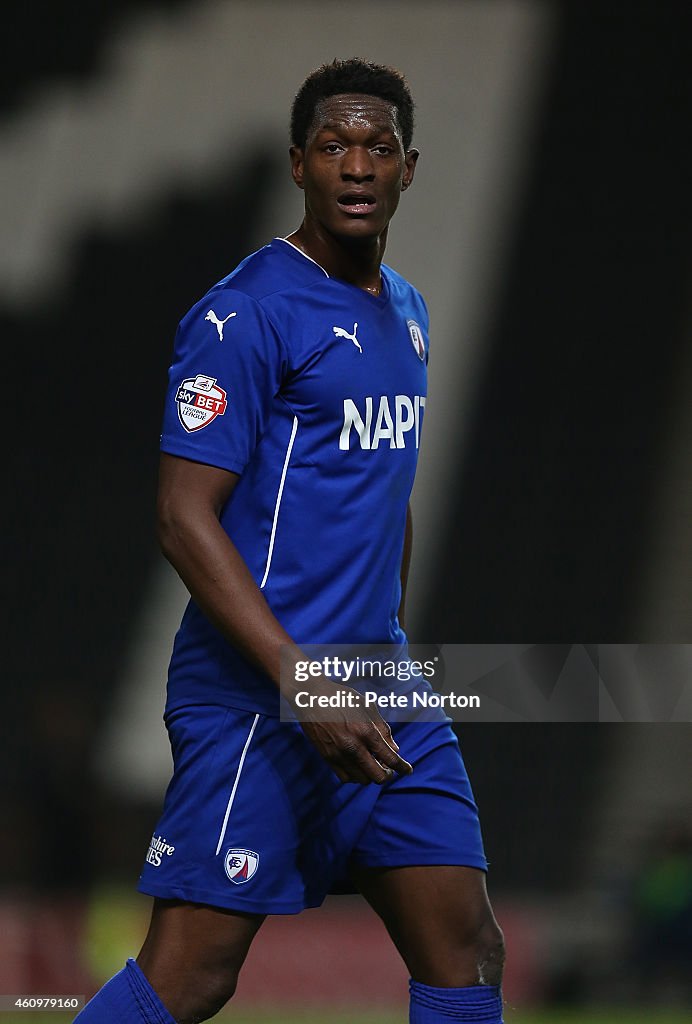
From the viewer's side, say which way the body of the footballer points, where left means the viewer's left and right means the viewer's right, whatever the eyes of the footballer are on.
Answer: facing the viewer and to the right of the viewer
